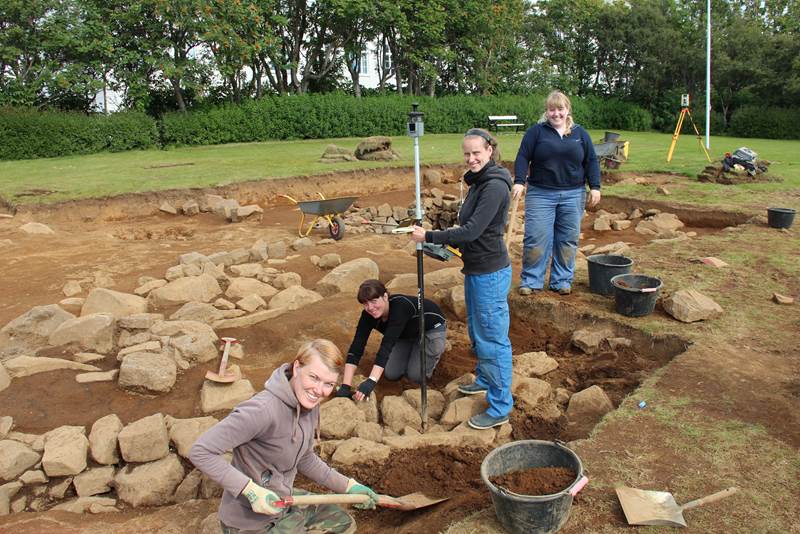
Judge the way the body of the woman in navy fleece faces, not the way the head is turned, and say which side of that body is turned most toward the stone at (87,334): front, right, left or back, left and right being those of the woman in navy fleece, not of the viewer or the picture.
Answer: right

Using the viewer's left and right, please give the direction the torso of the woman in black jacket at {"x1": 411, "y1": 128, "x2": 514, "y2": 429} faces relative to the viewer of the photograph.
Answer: facing to the left of the viewer

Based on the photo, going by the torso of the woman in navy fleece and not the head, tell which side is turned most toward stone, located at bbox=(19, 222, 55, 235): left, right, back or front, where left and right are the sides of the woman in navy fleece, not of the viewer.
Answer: right

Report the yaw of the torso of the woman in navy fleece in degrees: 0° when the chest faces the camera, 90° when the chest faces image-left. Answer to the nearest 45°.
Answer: approximately 0°

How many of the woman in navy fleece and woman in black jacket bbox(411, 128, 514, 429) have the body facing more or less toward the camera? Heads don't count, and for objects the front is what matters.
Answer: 1

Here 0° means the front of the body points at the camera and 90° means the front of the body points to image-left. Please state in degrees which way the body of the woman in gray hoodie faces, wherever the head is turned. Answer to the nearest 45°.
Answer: approximately 315°

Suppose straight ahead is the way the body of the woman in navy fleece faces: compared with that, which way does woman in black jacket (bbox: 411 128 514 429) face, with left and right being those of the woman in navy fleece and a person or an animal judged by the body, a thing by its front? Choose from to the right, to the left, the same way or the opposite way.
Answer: to the right

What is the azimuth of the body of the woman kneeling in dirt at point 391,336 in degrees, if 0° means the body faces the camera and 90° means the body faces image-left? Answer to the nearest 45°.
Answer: approximately 45°

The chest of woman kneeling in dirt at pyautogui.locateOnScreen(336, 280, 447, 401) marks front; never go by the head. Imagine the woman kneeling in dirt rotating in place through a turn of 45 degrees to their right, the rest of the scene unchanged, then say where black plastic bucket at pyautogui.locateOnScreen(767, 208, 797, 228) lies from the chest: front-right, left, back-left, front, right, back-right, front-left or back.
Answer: back-right

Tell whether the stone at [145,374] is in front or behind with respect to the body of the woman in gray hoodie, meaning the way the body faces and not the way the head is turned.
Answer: behind
